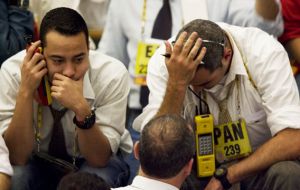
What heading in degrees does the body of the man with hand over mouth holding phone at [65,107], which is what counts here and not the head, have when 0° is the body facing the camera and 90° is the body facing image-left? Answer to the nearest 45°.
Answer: approximately 0°

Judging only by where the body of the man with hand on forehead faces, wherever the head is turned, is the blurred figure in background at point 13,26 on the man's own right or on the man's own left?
on the man's own right

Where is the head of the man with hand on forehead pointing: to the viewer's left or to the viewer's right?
to the viewer's left

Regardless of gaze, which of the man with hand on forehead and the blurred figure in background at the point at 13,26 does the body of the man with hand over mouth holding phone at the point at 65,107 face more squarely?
the man with hand on forehead

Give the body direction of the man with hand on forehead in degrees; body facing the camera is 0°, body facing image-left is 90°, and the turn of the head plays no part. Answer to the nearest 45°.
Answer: approximately 45°

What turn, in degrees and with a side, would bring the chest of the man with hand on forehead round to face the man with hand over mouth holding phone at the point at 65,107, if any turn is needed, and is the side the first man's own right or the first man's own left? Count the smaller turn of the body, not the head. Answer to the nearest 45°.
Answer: approximately 45° to the first man's own right

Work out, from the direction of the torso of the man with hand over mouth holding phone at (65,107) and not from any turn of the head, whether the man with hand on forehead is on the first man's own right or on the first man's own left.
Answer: on the first man's own left
